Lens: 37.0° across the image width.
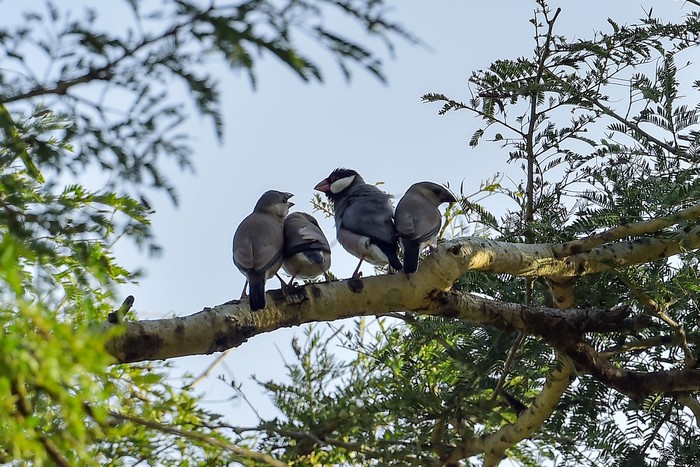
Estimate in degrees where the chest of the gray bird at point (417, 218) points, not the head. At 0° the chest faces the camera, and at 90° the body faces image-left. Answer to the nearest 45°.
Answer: approximately 225°

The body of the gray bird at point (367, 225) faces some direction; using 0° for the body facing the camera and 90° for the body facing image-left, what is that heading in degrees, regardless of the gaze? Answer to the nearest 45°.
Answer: approximately 90°

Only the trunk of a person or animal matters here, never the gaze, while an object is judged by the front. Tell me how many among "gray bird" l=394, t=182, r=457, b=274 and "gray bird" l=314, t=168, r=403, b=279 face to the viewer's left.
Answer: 1

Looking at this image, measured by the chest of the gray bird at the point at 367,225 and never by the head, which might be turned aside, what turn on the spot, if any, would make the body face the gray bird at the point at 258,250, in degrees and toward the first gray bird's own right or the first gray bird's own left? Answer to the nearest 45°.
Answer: approximately 45° to the first gray bird's own left

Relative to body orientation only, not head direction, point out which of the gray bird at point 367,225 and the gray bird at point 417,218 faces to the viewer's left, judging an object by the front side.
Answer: the gray bird at point 367,225
